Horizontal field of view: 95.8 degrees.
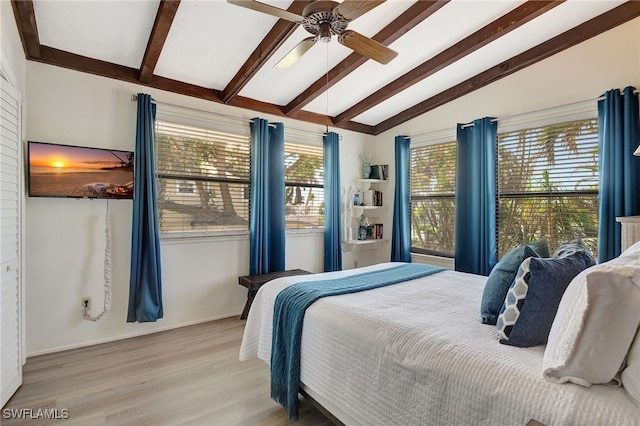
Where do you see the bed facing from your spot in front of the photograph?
facing away from the viewer and to the left of the viewer

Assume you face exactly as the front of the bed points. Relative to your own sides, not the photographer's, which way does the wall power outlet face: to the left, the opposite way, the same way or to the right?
the opposite way

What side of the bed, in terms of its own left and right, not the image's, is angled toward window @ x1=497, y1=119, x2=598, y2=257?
right

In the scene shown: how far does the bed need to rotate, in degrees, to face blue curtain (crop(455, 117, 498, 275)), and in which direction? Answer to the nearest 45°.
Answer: approximately 45° to its right

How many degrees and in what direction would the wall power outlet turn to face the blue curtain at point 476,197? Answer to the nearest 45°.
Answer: approximately 45° to its left

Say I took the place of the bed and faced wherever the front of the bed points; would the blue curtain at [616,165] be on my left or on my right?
on my right

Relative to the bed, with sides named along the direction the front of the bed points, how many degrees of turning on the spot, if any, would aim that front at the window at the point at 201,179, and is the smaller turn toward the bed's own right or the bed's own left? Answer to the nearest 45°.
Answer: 0° — it already faces it

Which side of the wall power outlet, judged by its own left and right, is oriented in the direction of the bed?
front

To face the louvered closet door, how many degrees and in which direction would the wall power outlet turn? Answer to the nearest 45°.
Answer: approximately 45° to its right
